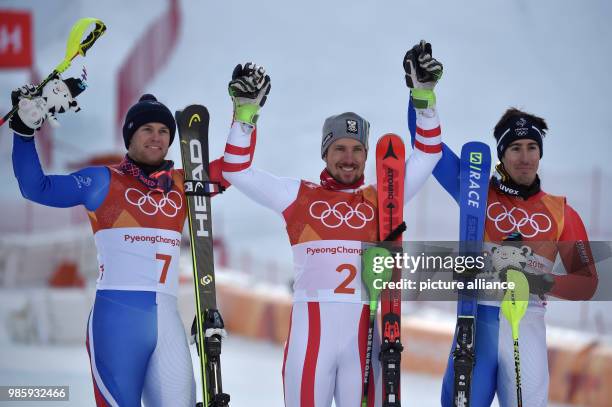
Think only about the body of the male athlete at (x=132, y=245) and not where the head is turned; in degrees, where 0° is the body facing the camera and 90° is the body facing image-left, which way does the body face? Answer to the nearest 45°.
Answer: approximately 315°

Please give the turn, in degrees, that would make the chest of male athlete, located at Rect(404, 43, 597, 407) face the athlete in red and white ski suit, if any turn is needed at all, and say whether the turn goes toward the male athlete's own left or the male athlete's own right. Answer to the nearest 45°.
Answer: approximately 90° to the male athlete's own right

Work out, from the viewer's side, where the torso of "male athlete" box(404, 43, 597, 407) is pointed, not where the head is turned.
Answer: toward the camera

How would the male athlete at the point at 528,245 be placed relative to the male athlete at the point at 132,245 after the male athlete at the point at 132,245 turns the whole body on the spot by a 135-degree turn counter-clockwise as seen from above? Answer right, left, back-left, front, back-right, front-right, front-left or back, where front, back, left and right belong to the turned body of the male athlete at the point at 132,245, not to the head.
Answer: right

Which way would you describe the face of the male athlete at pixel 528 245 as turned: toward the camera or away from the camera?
toward the camera

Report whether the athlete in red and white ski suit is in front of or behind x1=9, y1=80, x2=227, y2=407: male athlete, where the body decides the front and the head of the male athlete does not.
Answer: in front
